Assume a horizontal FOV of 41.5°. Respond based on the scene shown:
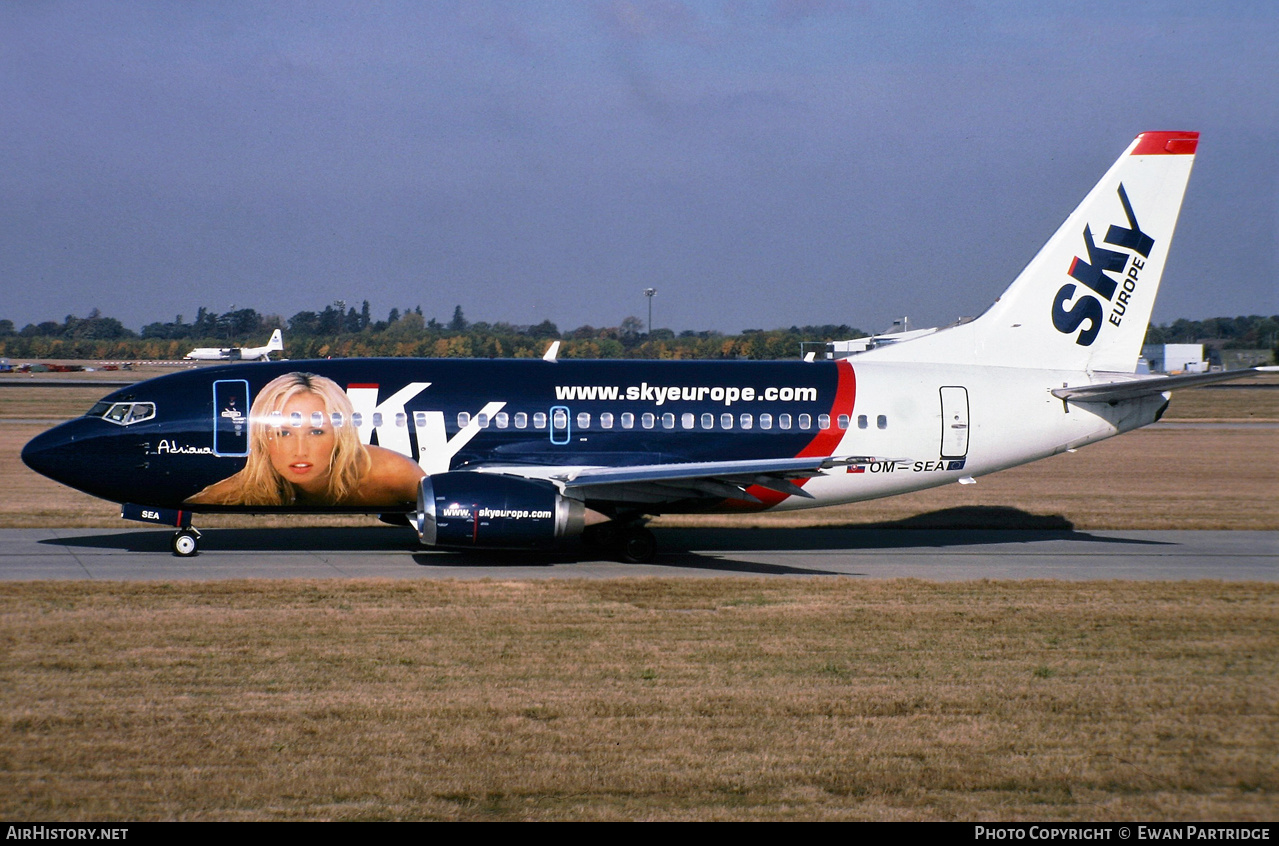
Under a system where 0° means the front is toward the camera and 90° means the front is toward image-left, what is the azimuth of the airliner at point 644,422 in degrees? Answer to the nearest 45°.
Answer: approximately 90°
